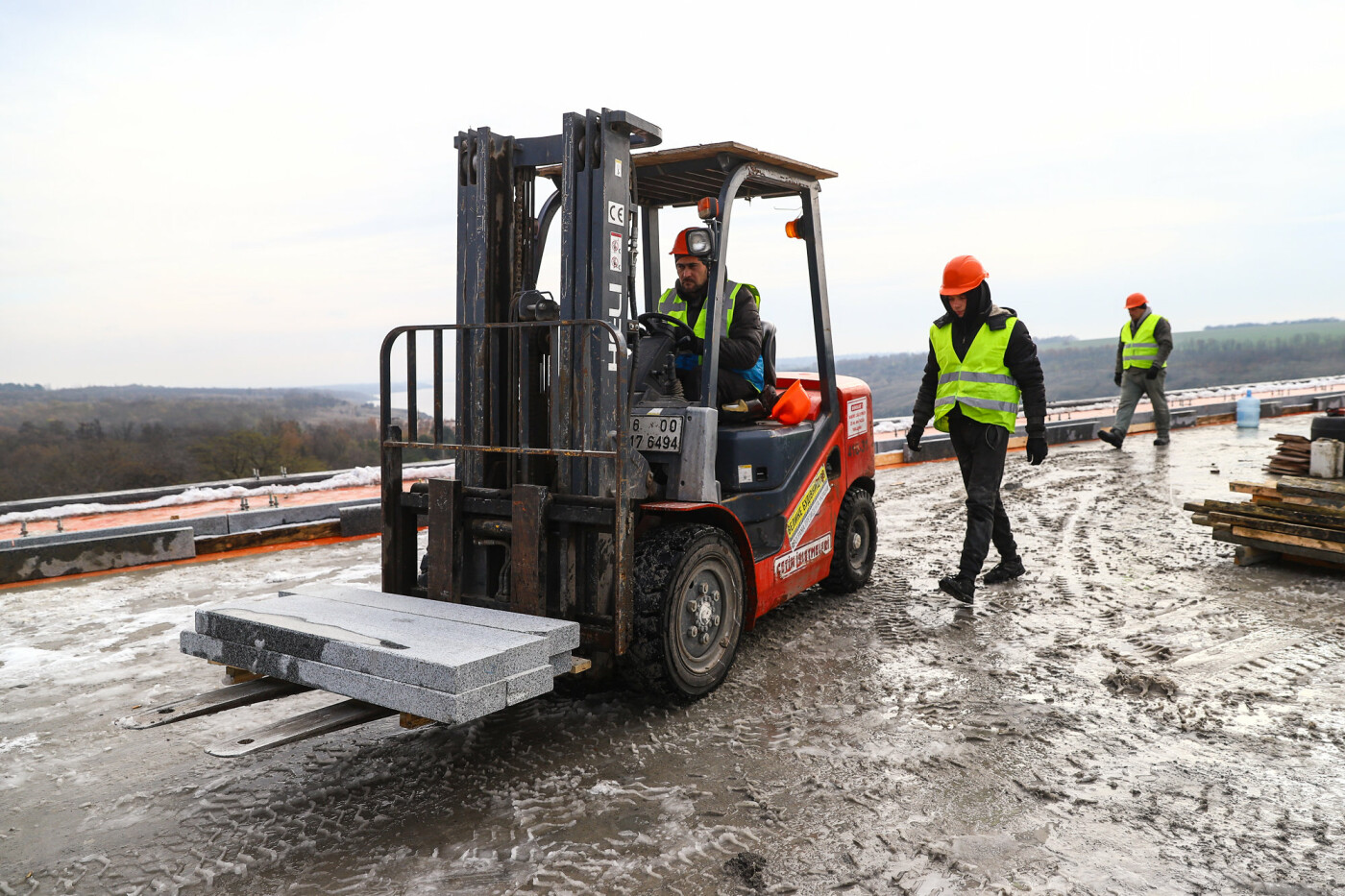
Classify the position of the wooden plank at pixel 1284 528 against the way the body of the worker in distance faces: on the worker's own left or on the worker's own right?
on the worker's own left

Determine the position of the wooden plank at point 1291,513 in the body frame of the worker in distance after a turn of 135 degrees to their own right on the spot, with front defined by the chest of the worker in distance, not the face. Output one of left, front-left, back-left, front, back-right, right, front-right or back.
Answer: back

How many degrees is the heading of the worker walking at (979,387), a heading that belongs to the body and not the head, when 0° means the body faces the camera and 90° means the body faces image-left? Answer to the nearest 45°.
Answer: approximately 45°

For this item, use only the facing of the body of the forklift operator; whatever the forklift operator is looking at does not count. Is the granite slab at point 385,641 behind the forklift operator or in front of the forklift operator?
in front

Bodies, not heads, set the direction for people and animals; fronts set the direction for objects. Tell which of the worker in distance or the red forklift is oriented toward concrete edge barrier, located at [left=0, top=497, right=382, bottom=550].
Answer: the worker in distance

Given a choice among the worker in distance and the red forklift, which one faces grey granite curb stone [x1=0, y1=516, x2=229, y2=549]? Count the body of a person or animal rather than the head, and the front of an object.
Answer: the worker in distance

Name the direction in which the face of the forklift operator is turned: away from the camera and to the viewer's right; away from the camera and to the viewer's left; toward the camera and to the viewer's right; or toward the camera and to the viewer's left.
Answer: toward the camera and to the viewer's left

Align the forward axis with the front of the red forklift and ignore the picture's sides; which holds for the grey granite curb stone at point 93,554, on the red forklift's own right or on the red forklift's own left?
on the red forklift's own right

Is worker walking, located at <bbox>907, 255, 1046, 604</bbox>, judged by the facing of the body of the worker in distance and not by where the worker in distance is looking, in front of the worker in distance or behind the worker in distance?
in front

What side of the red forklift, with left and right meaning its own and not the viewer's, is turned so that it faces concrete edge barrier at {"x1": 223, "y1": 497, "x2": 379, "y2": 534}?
right

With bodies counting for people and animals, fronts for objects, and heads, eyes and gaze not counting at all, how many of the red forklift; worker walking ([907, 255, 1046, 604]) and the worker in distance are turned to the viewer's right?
0

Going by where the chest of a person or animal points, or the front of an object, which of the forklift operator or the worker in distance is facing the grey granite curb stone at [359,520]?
the worker in distance

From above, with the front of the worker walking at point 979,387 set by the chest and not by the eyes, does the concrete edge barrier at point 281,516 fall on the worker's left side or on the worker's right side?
on the worker's right side
